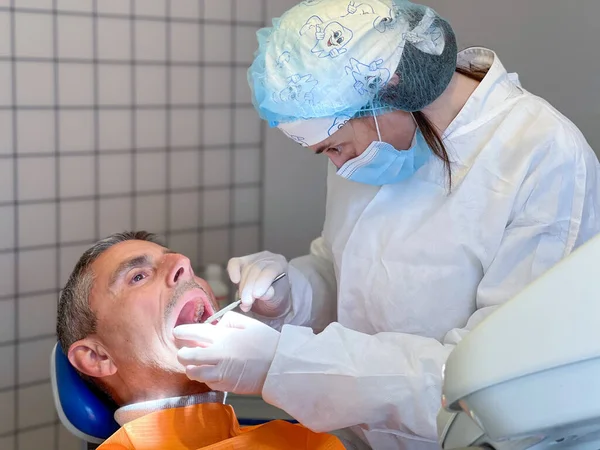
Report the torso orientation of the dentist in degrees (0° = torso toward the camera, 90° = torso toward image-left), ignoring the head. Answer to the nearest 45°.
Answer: approximately 45°

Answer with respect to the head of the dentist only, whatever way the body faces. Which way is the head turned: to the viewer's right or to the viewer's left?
to the viewer's left
